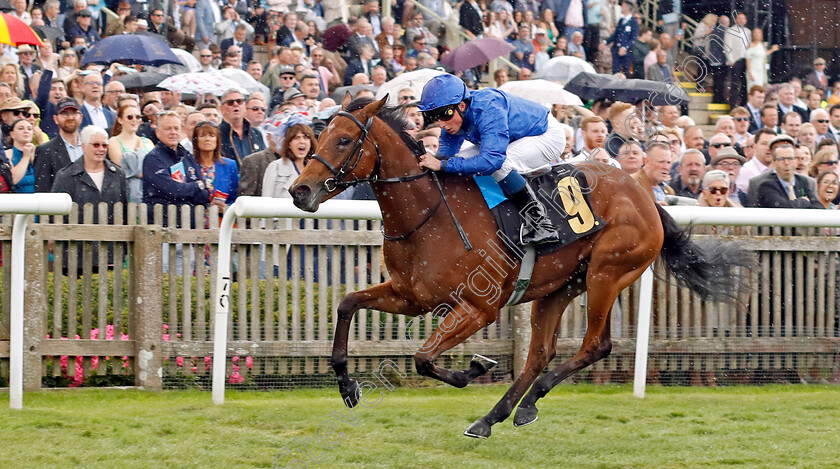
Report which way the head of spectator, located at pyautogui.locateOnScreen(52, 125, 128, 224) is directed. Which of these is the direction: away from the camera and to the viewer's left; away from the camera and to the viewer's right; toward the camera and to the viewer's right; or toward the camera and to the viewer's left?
toward the camera and to the viewer's right

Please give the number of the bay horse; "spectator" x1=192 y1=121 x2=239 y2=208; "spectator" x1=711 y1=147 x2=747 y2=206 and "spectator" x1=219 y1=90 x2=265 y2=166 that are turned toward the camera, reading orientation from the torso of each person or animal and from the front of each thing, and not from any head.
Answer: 3

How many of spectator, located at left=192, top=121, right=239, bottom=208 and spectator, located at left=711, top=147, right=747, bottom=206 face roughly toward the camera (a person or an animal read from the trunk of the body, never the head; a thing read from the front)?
2

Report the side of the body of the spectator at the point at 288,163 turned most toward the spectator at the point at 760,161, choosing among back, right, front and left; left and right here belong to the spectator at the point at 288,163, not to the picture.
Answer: left

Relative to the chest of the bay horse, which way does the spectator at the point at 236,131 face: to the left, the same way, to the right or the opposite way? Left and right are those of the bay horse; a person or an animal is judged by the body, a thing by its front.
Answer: to the left

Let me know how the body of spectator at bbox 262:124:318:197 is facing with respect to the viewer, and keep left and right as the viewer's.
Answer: facing the viewer and to the right of the viewer

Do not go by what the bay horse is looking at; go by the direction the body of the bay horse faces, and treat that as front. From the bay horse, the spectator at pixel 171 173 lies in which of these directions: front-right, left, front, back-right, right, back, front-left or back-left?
front-right

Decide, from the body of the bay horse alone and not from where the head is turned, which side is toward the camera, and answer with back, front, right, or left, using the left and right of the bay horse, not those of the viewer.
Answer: left
